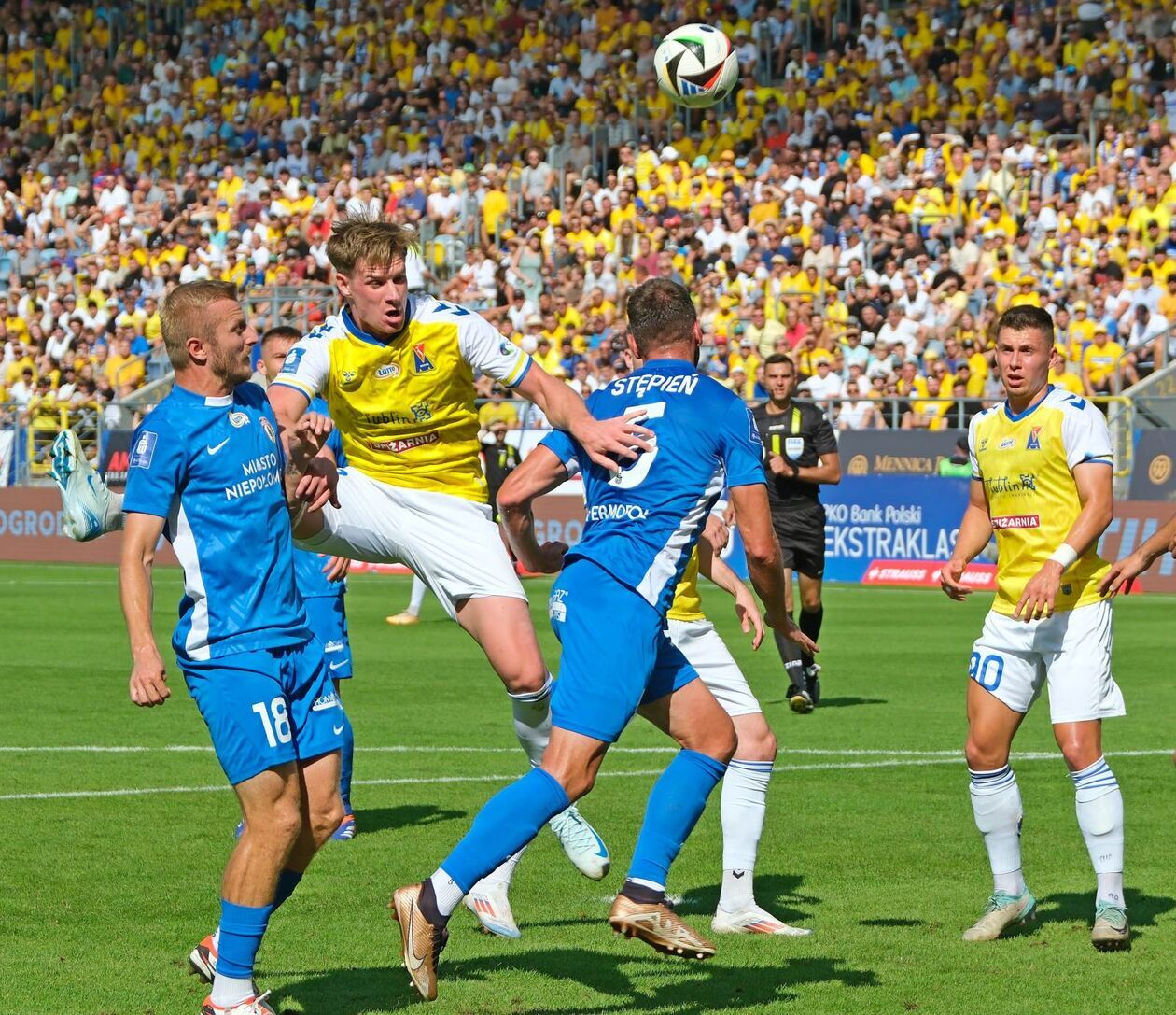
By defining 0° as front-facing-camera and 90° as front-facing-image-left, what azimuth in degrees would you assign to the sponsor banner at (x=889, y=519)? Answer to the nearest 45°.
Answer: approximately 0°

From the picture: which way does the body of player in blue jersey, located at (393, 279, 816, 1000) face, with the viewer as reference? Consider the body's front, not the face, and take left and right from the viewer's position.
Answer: facing away from the viewer and to the right of the viewer

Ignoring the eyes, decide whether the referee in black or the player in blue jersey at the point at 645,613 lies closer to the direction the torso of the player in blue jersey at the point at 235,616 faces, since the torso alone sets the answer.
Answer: the player in blue jersey

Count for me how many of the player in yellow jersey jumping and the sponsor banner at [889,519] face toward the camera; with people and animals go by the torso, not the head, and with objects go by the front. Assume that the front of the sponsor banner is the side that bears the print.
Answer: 2

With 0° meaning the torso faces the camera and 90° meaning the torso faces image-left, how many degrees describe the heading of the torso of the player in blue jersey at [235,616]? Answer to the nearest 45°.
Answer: approximately 315°

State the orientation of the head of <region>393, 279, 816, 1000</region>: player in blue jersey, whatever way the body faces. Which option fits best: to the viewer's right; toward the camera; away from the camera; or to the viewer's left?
away from the camera

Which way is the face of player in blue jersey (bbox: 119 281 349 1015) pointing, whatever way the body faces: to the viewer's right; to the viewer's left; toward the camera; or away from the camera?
to the viewer's right

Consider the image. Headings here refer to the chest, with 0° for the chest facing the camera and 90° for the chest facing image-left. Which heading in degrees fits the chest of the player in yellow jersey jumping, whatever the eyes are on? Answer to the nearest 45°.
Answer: approximately 0°

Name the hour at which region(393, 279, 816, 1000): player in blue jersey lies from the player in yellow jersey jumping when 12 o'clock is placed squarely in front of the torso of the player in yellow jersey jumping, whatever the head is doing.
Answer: The player in blue jersey is roughly at 11 o'clock from the player in yellow jersey jumping.
